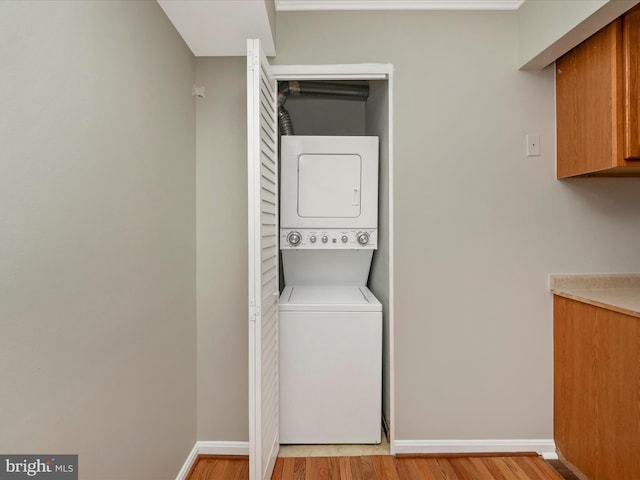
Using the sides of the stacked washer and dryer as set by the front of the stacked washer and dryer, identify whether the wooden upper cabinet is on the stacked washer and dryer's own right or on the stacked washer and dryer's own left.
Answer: on the stacked washer and dryer's own left

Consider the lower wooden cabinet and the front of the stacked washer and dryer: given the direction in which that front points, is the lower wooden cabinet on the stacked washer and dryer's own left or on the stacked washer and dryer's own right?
on the stacked washer and dryer's own left

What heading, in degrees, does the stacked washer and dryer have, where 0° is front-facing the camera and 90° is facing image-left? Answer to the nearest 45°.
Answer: approximately 0°
